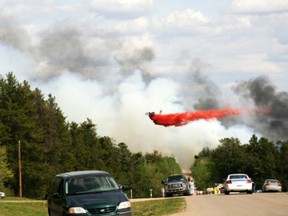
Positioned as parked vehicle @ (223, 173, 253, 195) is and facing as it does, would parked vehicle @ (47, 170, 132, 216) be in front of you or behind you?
behind

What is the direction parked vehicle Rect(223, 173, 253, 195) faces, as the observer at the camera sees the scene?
facing away from the viewer

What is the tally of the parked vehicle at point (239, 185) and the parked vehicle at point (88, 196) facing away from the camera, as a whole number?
1

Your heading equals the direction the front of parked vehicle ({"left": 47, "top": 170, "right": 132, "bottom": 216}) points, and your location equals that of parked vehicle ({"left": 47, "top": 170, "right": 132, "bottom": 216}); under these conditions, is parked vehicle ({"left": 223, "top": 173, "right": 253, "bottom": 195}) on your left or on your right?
on your left

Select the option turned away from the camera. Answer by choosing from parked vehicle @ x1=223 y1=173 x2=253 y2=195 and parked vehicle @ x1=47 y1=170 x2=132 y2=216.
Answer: parked vehicle @ x1=223 y1=173 x2=253 y2=195
